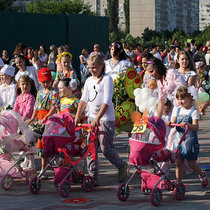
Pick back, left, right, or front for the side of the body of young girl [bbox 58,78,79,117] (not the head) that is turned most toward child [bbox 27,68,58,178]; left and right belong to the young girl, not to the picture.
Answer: right

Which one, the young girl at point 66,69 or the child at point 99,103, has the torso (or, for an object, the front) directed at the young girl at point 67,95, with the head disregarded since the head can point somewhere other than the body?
the young girl at point 66,69

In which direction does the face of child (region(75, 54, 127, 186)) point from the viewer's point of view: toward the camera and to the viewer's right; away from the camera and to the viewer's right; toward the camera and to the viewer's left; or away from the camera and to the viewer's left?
toward the camera and to the viewer's left

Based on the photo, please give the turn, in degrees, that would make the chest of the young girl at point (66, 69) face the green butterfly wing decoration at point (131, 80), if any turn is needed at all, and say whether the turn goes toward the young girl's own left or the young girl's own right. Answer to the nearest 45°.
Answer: approximately 45° to the young girl's own left

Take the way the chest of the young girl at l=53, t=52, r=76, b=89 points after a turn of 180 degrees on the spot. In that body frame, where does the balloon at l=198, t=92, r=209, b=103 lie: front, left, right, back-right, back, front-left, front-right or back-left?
back-right

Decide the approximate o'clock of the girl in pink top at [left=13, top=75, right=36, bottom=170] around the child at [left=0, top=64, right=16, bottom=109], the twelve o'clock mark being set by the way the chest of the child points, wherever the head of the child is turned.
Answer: The girl in pink top is roughly at 10 o'clock from the child.

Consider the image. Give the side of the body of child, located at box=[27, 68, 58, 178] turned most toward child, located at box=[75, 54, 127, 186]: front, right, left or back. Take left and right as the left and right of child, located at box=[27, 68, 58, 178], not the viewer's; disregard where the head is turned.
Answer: left

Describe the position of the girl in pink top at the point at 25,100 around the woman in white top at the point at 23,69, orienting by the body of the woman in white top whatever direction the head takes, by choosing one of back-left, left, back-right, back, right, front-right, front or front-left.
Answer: front-left

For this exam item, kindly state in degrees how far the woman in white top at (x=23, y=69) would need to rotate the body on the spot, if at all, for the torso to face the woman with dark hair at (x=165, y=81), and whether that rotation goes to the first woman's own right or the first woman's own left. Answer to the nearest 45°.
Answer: approximately 90° to the first woman's own left

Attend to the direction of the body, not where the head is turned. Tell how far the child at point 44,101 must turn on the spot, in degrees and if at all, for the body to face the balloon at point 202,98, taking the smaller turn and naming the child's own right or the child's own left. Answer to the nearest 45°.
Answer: approximately 135° to the child's own left
